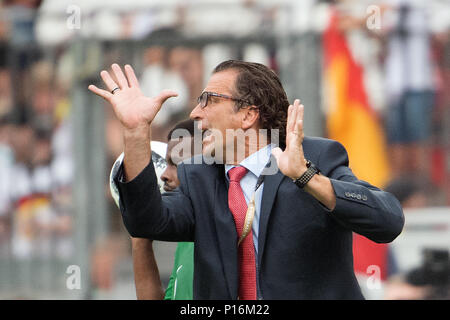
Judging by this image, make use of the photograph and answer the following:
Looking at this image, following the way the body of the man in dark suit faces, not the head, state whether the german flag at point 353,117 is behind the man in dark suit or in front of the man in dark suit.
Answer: behind

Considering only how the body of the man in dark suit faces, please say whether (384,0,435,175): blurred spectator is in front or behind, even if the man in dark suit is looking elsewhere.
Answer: behind

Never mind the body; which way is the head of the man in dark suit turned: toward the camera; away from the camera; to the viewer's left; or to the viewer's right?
to the viewer's left

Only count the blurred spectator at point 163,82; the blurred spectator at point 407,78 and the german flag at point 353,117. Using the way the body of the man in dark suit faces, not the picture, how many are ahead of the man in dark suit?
0

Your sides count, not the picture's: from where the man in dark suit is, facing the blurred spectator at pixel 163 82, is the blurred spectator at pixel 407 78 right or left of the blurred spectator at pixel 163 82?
right

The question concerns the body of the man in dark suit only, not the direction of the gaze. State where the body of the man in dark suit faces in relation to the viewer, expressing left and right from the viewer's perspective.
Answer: facing the viewer and to the left of the viewer

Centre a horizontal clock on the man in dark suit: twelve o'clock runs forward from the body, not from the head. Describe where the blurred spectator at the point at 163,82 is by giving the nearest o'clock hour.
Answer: The blurred spectator is roughly at 4 o'clock from the man in dark suit.
